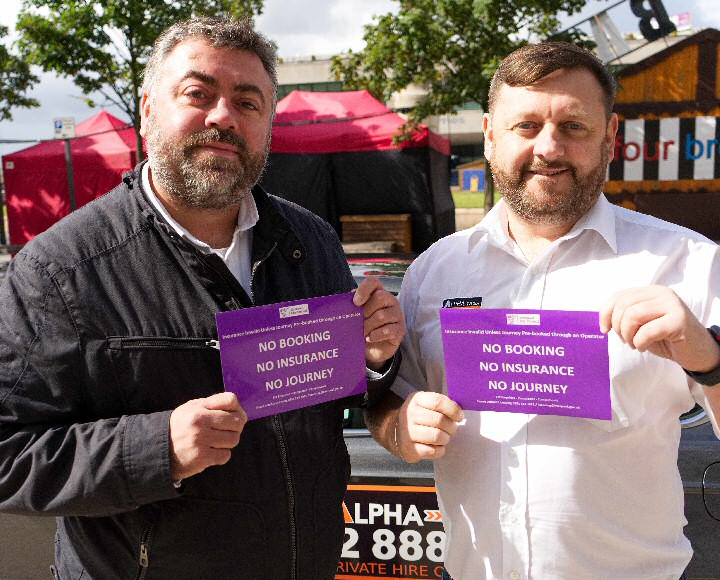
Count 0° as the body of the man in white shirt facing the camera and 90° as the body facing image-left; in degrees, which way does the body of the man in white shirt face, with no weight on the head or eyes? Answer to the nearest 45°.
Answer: approximately 0°

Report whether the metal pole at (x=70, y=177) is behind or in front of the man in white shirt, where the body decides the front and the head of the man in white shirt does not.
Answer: behind

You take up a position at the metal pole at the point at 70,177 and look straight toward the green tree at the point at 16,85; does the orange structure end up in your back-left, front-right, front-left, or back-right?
back-right

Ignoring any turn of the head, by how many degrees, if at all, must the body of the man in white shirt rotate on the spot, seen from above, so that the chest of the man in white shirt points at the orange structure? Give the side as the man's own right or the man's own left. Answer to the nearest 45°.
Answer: approximately 180°

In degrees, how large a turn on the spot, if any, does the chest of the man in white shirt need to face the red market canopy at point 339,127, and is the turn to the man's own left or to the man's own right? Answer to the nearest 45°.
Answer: approximately 180°

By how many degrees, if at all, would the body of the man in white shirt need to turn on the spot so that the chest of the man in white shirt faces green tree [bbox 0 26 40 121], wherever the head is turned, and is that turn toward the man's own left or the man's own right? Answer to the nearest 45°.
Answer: approximately 135° to the man's own right

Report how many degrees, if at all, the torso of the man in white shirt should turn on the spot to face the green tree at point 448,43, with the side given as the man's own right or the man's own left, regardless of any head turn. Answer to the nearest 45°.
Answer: approximately 180°

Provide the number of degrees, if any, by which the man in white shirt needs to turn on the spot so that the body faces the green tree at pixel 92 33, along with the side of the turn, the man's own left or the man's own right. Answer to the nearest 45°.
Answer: approximately 135° to the man's own right
